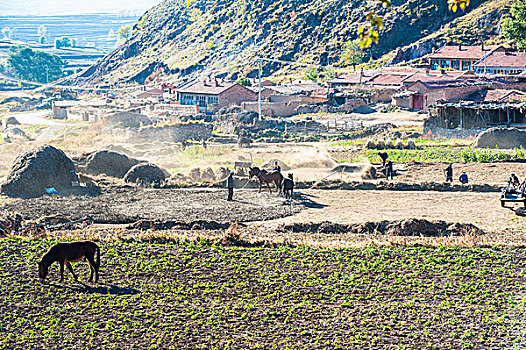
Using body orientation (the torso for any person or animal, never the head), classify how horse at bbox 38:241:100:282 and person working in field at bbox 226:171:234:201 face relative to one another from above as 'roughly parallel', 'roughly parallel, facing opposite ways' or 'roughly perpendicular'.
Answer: roughly parallel, facing opposite ways

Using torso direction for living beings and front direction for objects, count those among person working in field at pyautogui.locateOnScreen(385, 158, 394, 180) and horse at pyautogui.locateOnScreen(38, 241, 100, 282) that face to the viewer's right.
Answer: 0

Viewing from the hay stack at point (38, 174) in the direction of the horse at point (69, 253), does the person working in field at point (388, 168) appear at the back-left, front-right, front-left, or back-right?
front-left

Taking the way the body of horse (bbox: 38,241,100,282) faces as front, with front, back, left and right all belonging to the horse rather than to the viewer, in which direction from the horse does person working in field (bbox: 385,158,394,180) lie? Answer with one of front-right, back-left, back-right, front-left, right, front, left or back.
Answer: back-right

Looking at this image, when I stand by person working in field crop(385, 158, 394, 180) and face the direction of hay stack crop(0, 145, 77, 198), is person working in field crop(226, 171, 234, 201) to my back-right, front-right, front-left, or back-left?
front-left

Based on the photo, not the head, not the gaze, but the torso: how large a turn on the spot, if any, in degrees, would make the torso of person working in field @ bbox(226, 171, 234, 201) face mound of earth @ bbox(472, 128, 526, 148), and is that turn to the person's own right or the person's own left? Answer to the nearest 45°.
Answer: approximately 45° to the person's own left

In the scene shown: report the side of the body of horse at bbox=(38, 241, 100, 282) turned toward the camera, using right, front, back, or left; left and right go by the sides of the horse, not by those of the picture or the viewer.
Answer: left

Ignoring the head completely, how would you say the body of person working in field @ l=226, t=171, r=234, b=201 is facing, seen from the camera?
to the viewer's right

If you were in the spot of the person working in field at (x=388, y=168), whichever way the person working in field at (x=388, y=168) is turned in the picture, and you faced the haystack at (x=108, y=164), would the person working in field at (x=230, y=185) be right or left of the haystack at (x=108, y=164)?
left

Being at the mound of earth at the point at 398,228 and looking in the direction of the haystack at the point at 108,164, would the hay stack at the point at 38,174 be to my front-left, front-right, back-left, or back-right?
front-left

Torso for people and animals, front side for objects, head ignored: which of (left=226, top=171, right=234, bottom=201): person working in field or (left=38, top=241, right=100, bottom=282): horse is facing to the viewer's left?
the horse

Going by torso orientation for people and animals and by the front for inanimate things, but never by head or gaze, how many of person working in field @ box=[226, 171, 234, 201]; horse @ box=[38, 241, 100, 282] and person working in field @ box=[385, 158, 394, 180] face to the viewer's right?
1

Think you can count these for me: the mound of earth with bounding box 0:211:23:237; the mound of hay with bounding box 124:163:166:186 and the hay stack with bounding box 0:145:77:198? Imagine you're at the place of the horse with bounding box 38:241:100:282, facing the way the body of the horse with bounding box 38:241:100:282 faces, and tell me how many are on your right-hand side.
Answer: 3
